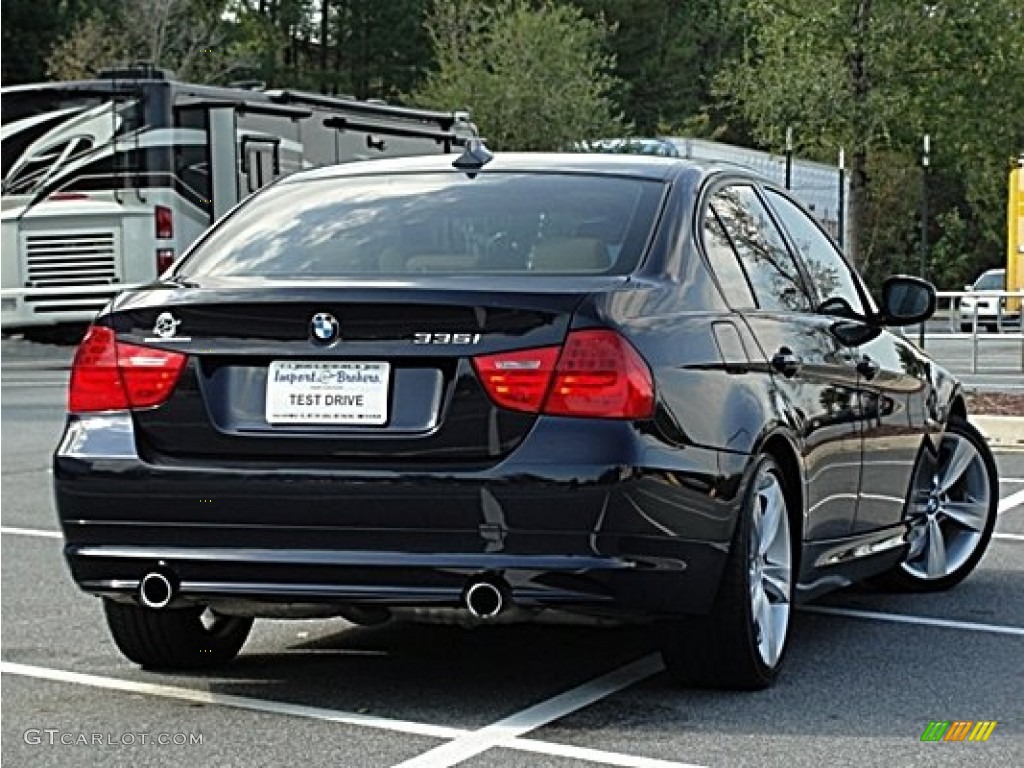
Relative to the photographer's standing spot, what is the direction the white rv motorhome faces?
facing away from the viewer and to the right of the viewer

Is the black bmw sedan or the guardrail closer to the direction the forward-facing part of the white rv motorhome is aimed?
the guardrail

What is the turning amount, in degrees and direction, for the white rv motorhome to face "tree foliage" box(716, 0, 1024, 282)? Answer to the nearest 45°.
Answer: approximately 45° to its right

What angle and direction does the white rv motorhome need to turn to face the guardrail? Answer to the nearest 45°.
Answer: approximately 45° to its right

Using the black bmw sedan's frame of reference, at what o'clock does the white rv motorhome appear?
The white rv motorhome is roughly at 10 o'clock from the black bmw sedan.

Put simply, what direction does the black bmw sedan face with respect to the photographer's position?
facing away from the viewer and to the right of the viewer

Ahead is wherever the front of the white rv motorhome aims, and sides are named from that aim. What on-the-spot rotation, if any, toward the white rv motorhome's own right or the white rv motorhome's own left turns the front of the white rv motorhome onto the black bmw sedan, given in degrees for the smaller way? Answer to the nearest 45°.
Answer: approximately 135° to the white rv motorhome's own right

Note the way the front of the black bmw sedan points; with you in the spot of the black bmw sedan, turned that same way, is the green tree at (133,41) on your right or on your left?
on your left

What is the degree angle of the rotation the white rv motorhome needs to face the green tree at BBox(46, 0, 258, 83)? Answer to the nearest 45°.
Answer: approximately 45° to its left
